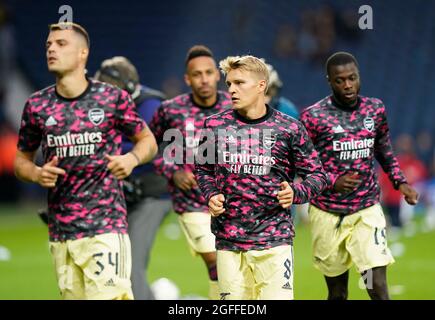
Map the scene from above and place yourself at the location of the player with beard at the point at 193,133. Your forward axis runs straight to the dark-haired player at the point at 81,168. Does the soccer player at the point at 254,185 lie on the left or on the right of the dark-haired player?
left

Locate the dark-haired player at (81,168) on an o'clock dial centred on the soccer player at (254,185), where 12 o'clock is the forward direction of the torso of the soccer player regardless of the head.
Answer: The dark-haired player is roughly at 3 o'clock from the soccer player.

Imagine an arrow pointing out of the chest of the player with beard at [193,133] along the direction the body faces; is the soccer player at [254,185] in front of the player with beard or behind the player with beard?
in front

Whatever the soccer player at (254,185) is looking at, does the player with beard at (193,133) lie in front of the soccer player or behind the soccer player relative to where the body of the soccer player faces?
behind

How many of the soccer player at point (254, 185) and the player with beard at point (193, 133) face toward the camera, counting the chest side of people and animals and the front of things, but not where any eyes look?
2

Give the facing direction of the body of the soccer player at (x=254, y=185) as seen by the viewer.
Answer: toward the camera

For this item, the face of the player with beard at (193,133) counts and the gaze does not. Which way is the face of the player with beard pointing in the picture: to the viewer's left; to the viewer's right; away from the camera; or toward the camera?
toward the camera

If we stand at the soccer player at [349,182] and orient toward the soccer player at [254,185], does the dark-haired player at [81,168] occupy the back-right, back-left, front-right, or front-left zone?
front-right

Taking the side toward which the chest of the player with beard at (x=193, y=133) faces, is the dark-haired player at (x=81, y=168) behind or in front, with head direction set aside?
in front

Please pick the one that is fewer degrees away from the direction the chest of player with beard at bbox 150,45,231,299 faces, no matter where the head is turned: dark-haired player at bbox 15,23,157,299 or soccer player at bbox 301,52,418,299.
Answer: the dark-haired player

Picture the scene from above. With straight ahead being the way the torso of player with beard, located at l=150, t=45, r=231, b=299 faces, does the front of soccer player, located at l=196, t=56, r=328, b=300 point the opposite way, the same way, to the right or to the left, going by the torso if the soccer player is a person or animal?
the same way

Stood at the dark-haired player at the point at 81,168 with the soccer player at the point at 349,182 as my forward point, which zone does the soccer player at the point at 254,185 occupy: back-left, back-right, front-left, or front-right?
front-right

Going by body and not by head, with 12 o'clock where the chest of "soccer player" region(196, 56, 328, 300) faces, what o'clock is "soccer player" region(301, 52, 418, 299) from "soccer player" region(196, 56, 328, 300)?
"soccer player" region(301, 52, 418, 299) is roughly at 7 o'clock from "soccer player" region(196, 56, 328, 300).

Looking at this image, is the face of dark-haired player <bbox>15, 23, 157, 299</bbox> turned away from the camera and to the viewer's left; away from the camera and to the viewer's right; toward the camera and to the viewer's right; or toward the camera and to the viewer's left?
toward the camera and to the viewer's left

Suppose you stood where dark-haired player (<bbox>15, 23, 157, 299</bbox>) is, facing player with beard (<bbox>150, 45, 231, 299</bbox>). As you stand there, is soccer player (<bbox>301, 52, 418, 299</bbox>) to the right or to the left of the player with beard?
right
